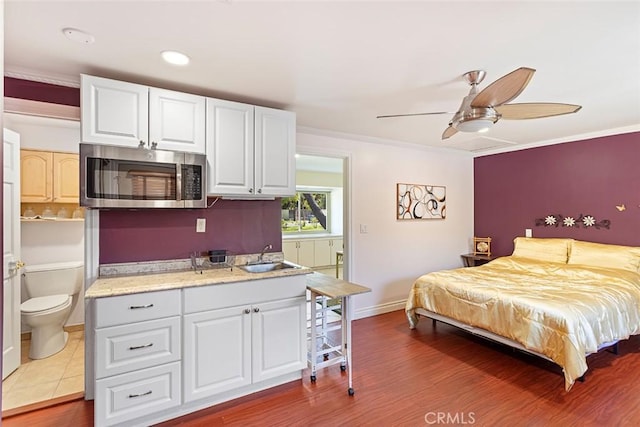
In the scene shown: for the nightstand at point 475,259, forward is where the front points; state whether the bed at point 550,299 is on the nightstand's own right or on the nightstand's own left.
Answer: on the nightstand's own left

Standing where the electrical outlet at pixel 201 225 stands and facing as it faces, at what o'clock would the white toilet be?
The white toilet is roughly at 4 o'clock from the electrical outlet.
